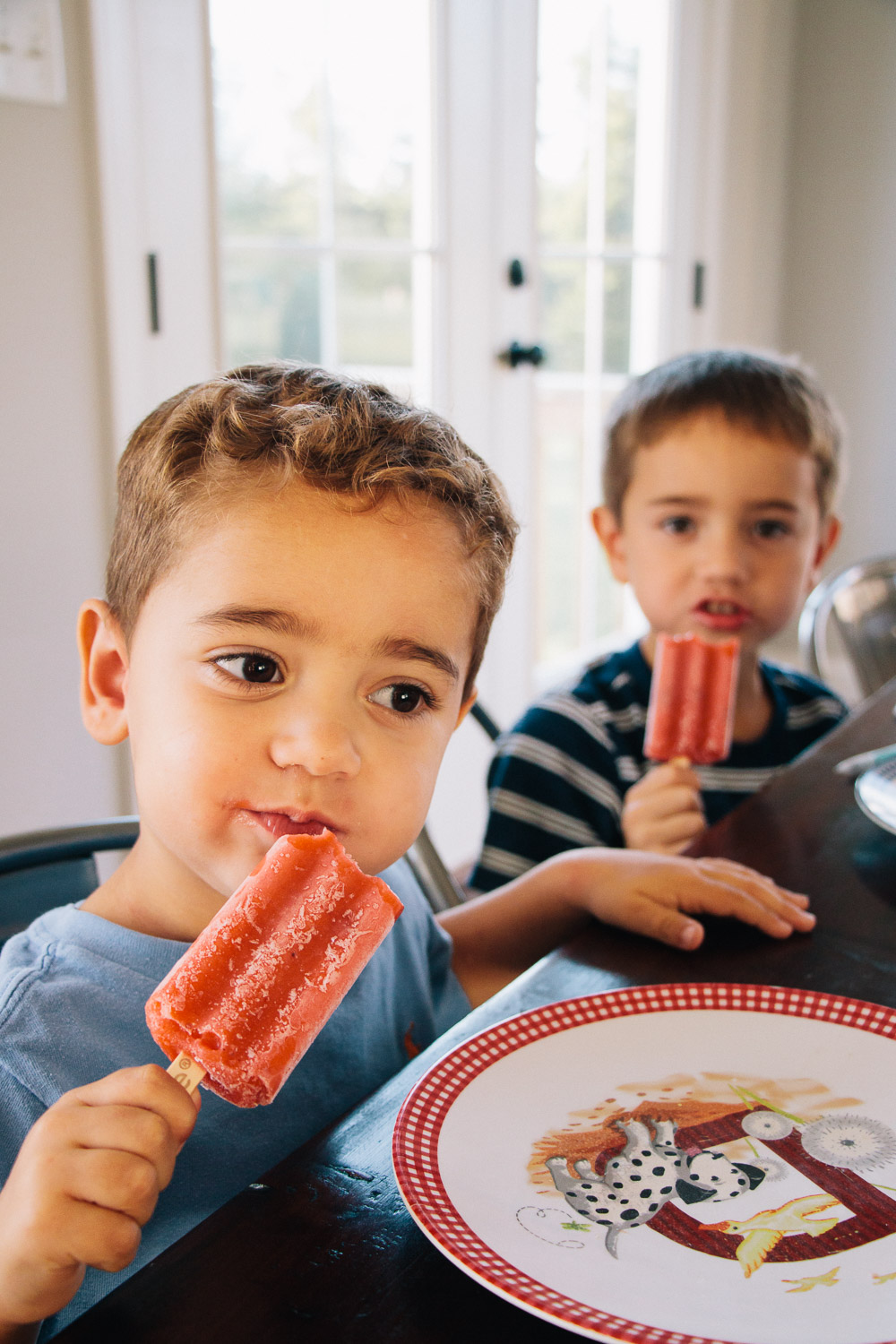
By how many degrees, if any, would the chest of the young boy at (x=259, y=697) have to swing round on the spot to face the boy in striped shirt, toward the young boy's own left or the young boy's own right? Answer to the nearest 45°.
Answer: approximately 90° to the young boy's own left

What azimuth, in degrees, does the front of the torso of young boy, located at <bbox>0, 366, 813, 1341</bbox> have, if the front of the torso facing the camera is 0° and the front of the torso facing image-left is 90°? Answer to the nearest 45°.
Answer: approximately 315°
